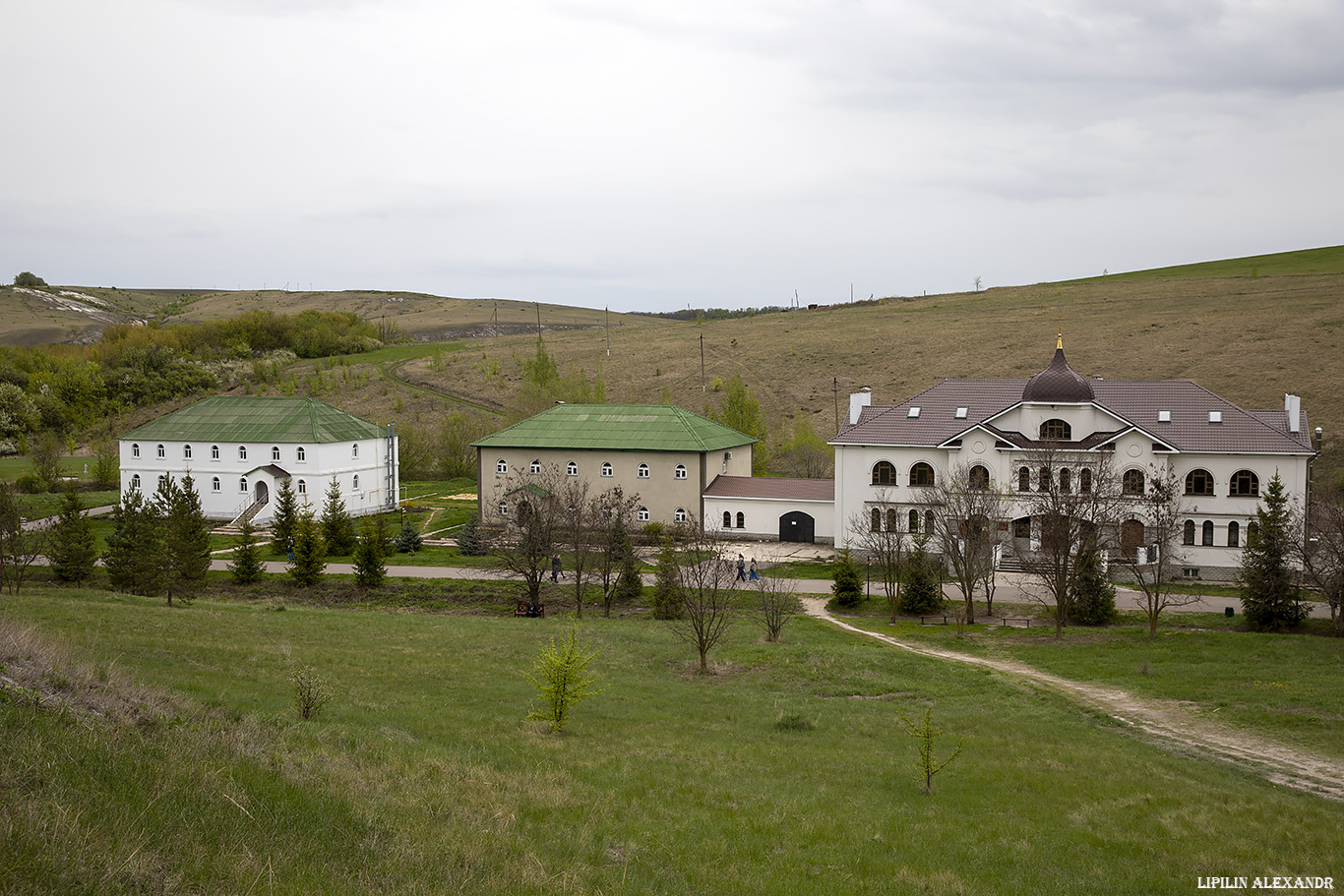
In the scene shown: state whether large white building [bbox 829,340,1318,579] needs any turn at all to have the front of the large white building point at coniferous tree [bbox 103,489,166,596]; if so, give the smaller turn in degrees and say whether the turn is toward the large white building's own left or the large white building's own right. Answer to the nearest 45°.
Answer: approximately 45° to the large white building's own right

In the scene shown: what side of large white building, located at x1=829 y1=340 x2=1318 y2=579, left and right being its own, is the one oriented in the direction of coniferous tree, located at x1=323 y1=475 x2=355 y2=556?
right

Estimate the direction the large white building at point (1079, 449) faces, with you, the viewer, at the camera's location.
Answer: facing the viewer

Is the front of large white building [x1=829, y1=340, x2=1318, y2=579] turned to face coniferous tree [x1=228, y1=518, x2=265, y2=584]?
no

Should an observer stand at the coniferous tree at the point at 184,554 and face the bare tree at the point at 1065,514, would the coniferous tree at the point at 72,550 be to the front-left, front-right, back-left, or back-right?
back-left

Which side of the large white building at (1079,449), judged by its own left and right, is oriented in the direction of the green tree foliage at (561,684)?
front

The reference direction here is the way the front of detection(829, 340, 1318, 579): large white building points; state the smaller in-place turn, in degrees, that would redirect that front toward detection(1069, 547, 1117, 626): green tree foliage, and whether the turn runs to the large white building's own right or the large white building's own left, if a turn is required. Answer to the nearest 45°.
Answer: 0° — it already faces it

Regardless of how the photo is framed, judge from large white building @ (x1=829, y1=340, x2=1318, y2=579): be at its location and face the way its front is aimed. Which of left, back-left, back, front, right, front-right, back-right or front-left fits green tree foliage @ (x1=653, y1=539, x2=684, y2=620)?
front-right

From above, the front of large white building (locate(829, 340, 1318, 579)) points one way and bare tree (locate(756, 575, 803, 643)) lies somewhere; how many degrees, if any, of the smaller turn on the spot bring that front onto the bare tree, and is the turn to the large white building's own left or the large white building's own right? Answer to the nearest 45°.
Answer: approximately 45° to the large white building's own right

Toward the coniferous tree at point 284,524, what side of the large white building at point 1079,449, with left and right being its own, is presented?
right

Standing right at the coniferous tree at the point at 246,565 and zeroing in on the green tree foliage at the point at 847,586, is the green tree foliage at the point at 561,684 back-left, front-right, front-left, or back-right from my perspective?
front-right

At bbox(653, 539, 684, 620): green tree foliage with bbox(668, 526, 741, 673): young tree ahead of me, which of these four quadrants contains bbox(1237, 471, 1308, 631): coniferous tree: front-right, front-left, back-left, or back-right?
front-left

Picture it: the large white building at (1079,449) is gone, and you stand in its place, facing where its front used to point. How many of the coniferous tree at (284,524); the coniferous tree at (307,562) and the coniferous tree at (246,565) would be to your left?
0

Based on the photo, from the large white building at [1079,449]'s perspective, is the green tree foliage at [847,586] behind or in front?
in front

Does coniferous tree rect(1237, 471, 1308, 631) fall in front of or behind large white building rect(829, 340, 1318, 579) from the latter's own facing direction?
in front

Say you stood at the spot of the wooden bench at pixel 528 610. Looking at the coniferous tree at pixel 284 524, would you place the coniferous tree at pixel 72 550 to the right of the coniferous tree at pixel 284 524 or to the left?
left

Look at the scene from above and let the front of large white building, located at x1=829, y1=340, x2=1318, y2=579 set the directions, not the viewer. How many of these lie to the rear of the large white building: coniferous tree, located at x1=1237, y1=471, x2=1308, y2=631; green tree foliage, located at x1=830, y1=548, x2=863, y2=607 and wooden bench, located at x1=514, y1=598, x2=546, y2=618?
0
